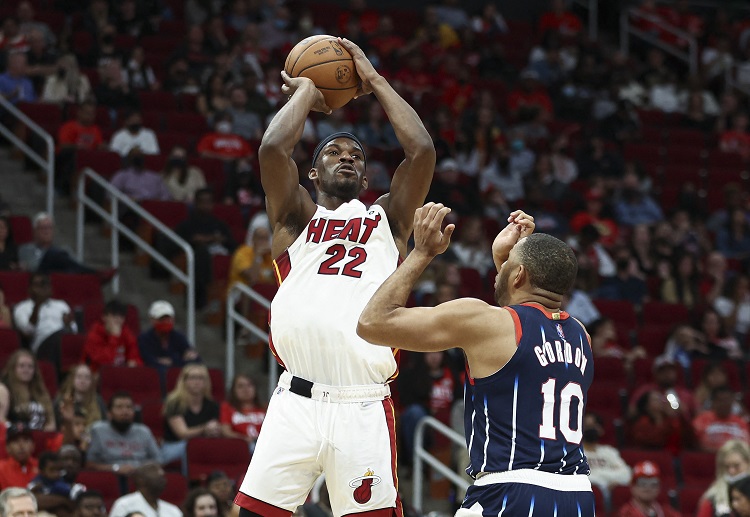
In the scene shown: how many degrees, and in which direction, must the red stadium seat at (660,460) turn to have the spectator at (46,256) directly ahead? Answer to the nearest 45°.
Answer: approximately 90° to its right

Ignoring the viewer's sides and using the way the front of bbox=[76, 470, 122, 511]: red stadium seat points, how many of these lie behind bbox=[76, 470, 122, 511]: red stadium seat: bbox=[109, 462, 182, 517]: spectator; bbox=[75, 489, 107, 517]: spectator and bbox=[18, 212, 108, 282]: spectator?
1

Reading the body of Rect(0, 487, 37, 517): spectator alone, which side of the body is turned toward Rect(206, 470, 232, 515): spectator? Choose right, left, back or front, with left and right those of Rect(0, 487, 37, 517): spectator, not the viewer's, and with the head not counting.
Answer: left

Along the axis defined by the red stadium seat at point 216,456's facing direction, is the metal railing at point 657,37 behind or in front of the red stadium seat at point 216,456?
behind

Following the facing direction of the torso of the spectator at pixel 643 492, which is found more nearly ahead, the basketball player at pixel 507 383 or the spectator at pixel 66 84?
the basketball player

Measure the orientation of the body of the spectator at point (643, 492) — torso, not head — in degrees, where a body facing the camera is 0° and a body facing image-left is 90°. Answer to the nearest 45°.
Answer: approximately 0°

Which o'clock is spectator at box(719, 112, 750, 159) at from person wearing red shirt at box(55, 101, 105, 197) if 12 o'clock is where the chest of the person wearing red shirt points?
The spectator is roughly at 10 o'clock from the person wearing red shirt.

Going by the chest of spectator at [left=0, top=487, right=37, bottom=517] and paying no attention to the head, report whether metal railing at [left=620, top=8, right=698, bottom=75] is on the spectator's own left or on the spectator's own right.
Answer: on the spectator's own left
